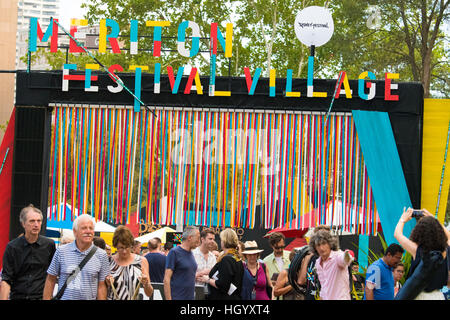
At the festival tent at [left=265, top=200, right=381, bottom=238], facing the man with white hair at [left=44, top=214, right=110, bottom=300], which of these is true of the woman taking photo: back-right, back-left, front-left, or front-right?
front-left

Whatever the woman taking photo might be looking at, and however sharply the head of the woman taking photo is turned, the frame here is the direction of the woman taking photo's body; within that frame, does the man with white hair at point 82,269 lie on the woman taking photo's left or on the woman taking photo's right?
on the woman taking photo's left

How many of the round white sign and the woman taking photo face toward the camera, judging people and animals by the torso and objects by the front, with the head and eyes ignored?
1

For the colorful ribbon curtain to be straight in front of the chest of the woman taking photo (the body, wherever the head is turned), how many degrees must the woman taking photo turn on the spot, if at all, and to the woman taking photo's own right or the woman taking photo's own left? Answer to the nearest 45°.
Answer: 0° — they already face it

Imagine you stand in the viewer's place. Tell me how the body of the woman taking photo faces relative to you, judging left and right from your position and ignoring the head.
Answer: facing away from the viewer and to the left of the viewer

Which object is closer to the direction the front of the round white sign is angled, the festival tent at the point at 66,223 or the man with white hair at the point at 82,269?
the man with white hair

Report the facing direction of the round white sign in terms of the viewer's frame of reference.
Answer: facing the viewer

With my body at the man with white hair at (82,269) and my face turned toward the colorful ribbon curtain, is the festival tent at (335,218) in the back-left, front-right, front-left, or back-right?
front-right

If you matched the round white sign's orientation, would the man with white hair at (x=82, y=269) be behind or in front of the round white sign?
in front

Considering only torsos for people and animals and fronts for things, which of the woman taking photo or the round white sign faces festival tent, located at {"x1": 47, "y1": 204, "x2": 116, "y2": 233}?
the woman taking photo

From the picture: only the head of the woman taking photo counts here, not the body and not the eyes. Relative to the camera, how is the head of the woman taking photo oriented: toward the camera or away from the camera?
away from the camera

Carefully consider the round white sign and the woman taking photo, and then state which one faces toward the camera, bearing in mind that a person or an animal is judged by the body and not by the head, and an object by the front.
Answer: the round white sign
